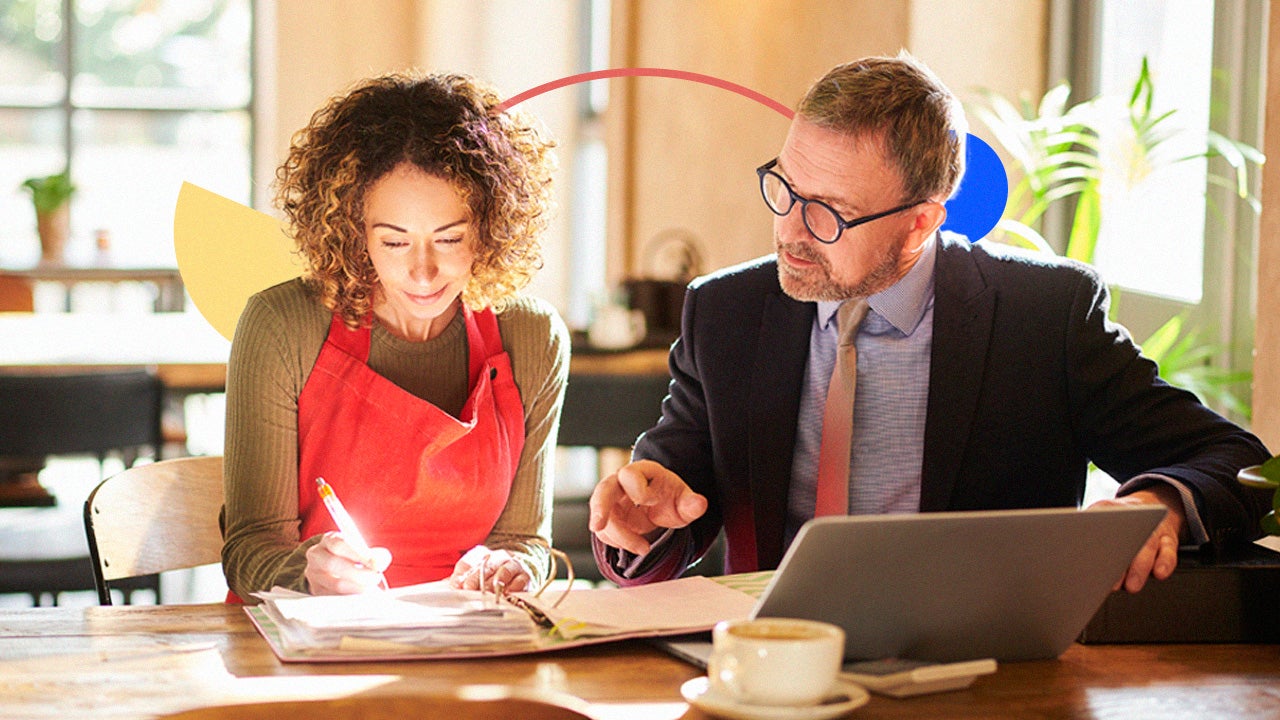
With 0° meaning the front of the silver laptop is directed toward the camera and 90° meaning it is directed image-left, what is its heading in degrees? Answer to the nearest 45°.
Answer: approximately 135°

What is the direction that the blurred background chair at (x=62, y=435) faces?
away from the camera

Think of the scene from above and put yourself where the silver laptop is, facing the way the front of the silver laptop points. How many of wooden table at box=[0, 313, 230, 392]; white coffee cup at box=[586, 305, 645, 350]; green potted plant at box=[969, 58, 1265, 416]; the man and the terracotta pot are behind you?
0

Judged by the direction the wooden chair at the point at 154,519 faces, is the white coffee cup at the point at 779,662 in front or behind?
in front

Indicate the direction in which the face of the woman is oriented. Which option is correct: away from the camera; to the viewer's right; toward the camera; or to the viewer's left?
toward the camera

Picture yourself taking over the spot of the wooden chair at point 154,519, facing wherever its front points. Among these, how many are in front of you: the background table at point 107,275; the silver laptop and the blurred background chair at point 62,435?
1

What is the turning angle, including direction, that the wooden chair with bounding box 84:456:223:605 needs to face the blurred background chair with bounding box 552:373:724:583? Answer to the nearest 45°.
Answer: approximately 90° to its left

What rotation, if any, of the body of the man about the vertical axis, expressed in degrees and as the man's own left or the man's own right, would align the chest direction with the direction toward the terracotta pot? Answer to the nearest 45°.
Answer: approximately 90° to the man's own right

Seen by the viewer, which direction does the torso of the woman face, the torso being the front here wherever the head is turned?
toward the camera

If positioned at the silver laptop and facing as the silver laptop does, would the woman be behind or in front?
in front

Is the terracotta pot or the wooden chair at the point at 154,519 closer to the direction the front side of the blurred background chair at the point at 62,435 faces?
the terracotta pot

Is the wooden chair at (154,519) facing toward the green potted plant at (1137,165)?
no

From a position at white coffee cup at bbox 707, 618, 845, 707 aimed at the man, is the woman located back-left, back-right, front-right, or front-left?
front-left

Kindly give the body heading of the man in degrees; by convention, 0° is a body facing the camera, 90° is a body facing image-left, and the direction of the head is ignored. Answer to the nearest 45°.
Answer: approximately 45°

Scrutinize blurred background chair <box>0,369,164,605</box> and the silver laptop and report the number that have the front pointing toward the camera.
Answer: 0

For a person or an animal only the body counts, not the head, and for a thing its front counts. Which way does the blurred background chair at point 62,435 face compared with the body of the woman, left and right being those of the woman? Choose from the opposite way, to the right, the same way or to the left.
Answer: the opposite way

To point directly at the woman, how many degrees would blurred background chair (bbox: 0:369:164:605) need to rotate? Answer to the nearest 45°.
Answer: approximately 180°

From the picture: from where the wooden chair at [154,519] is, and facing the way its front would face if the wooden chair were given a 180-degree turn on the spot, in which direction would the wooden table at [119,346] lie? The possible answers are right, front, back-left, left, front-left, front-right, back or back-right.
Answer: front-right

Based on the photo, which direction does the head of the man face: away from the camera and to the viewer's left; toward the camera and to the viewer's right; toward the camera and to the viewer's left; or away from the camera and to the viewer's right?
toward the camera and to the viewer's left
